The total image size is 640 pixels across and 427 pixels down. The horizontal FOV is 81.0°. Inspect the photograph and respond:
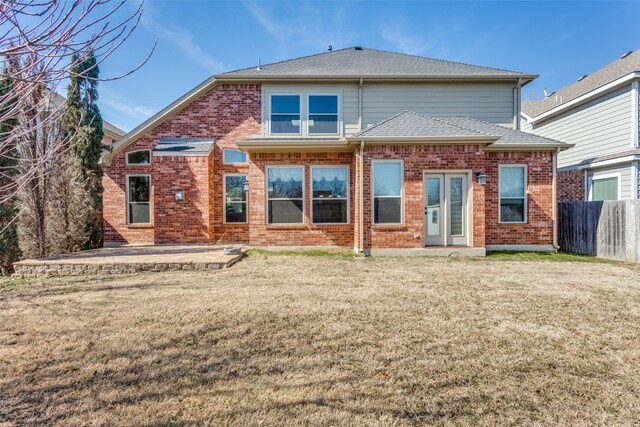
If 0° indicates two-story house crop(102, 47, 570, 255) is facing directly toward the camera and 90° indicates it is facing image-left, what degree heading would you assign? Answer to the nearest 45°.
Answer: approximately 180°

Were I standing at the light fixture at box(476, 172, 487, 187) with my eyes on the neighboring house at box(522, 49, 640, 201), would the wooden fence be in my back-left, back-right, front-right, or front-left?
front-right

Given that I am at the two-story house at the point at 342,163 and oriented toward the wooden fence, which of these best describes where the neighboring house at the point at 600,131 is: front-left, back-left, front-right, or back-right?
front-left

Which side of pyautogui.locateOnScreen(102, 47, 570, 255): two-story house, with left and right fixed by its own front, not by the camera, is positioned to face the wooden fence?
right

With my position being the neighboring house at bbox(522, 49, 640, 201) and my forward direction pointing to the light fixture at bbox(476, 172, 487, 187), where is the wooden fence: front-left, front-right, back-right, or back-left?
front-left

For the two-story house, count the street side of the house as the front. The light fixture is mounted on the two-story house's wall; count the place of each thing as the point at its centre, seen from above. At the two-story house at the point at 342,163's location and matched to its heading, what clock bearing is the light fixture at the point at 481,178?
The light fixture is roughly at 4 o'clock from the two-story house.

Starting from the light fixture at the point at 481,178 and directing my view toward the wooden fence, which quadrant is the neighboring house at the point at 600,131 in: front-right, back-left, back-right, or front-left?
front-left

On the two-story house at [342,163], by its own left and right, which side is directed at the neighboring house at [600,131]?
right
